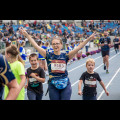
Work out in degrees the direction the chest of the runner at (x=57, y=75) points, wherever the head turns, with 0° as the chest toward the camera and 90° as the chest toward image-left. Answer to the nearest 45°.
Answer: approximately 0°

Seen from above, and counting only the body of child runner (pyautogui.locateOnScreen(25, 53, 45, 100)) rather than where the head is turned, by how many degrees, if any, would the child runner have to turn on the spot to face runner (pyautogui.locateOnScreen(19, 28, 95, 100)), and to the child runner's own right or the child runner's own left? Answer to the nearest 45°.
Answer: approximately 45° to the child runner's own left

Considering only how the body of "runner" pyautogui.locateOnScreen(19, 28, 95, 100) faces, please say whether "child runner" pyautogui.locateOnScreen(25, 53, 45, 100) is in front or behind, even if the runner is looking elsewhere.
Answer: behind
